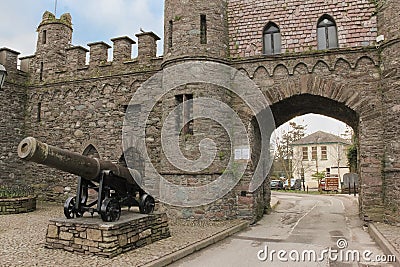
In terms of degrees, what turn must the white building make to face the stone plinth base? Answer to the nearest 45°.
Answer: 0° — it already faces it

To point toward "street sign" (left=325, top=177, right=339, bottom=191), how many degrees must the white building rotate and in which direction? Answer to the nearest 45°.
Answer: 0° — it already faces it

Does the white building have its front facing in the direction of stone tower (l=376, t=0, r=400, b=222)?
yes

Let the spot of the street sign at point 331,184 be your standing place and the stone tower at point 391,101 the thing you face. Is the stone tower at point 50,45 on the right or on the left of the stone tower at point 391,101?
right

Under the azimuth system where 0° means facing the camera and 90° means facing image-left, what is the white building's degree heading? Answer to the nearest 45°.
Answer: approximately 0°

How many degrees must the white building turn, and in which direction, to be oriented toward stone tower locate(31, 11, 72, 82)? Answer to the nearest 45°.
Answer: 0° — it already faces it

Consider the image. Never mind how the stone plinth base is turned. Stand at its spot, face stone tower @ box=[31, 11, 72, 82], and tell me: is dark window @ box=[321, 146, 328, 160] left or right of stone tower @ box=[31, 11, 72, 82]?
right
